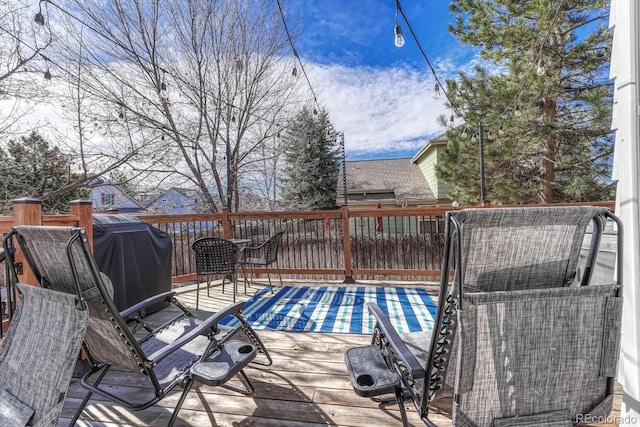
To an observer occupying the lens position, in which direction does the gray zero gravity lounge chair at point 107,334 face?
facing away from the viewer and to the right of the viewer

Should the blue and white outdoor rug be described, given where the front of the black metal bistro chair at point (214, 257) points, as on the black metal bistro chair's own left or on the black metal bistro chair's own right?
on the black metal bistro chair's own right

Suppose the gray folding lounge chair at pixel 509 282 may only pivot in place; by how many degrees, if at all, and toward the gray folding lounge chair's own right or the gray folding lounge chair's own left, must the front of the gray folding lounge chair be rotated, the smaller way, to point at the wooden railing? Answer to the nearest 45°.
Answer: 0° — it already faces it

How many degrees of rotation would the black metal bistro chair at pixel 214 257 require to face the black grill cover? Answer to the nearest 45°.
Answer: approximately 135° to its left

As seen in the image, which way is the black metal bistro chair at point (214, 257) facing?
away from the camera
